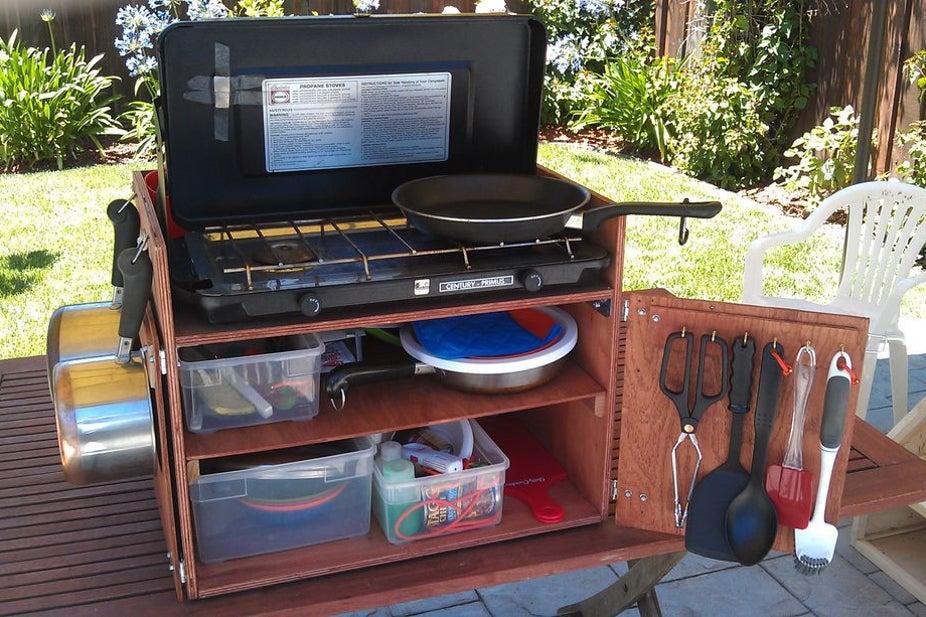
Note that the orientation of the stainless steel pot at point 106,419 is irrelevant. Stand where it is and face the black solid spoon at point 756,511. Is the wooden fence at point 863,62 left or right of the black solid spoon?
left

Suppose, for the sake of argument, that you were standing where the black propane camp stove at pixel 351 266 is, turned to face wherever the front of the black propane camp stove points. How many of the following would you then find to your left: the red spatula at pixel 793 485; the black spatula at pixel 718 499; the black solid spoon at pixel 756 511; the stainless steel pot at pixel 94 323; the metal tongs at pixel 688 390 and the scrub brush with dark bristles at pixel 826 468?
5

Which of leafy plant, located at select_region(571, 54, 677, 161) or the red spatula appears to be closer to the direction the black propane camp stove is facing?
the red spatula

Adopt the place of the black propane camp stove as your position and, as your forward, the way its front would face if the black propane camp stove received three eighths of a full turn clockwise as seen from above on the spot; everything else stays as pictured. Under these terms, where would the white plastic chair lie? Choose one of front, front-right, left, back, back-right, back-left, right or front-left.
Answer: right

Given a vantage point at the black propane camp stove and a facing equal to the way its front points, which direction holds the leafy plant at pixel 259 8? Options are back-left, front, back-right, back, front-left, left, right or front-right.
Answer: back

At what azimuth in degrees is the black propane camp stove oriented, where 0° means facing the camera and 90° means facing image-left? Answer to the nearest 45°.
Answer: approximately 0°

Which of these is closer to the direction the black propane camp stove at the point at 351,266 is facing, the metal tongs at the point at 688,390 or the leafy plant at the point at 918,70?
the metal tongs

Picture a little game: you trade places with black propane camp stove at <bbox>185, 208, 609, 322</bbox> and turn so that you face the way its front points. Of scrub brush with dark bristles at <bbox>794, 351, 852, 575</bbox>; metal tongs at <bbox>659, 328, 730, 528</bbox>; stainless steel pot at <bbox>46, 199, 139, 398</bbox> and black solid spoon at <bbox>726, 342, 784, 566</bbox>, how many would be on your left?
3

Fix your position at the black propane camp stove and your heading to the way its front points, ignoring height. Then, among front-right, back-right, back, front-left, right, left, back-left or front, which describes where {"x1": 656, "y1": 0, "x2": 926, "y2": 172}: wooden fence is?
back-left

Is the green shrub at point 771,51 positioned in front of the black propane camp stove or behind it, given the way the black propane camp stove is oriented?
behind

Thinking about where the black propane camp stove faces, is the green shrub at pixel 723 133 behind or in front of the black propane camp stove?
behind

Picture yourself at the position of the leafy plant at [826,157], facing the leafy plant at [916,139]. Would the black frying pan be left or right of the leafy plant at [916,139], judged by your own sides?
right

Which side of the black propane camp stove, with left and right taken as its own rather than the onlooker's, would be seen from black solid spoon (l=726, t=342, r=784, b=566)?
left

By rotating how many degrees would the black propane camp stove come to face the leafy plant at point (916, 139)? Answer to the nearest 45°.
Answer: approximately 135° to its left

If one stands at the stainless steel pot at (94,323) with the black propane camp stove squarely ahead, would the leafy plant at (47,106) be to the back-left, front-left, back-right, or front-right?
back-left
